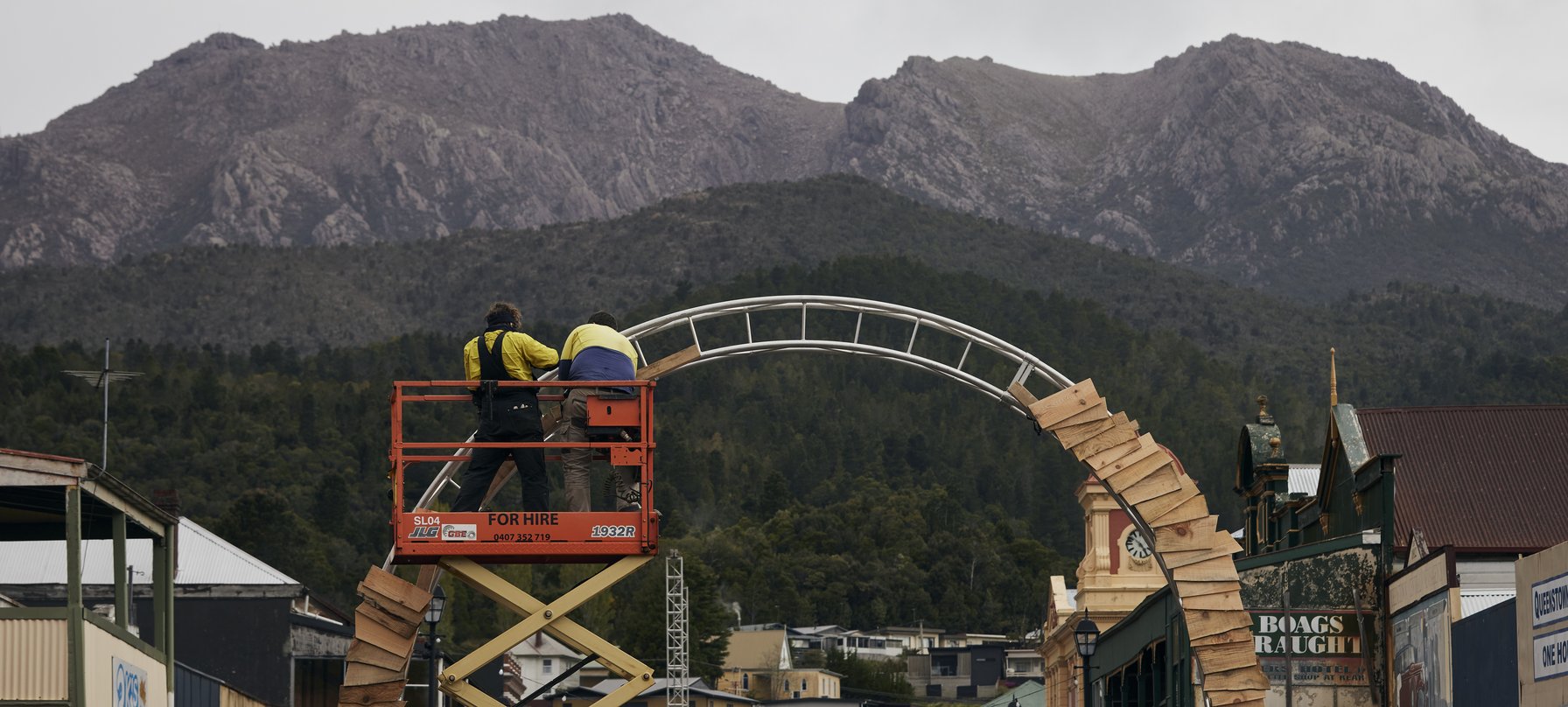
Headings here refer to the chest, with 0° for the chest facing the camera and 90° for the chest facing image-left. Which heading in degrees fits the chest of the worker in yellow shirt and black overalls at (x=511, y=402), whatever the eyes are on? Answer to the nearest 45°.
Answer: approximately 225°

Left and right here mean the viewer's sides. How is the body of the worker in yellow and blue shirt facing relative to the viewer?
facing away from the viewer

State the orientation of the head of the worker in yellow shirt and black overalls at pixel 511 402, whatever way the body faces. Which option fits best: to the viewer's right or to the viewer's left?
to the viewer's right
